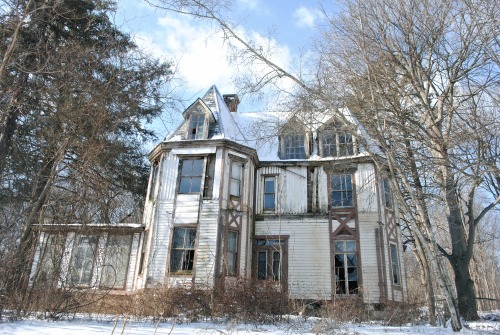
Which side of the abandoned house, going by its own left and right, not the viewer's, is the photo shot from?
front
